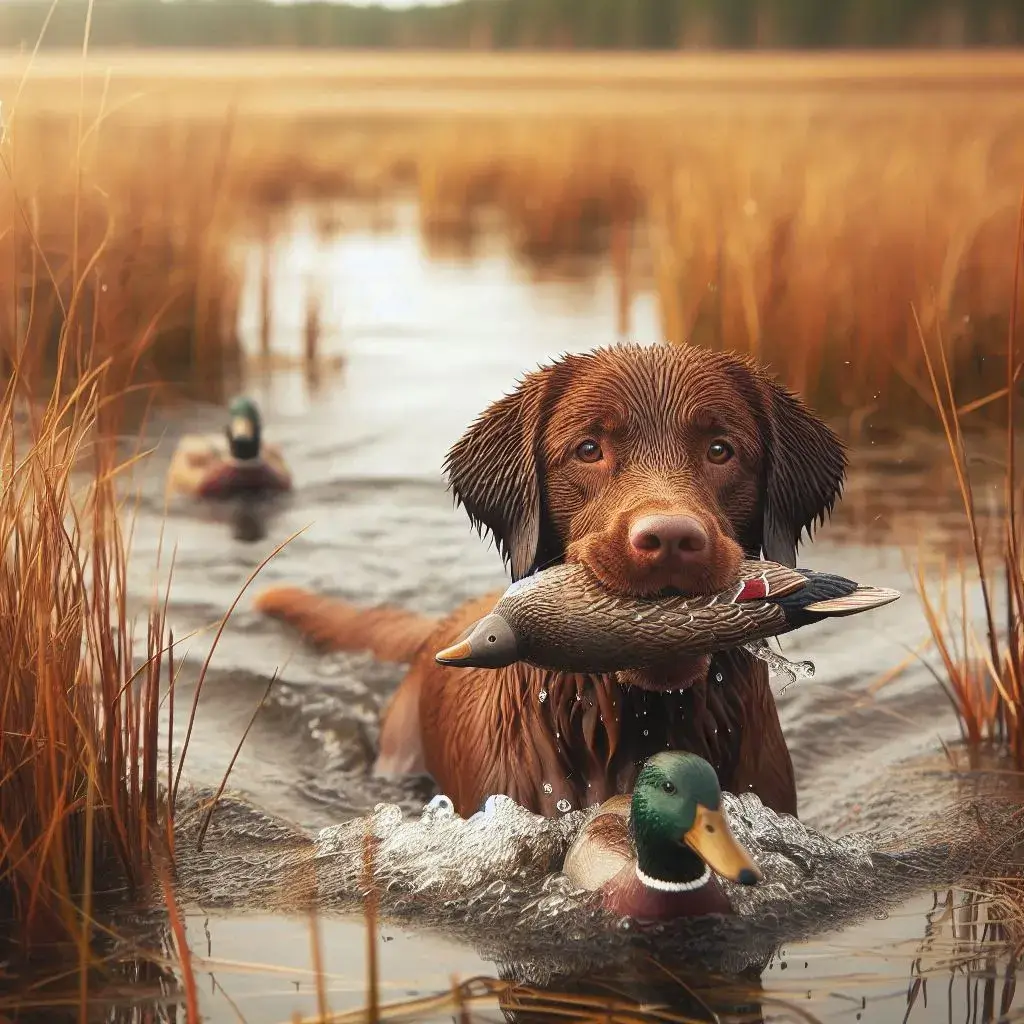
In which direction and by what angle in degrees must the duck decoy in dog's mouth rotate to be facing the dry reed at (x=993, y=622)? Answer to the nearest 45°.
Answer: approximately 135° to its right

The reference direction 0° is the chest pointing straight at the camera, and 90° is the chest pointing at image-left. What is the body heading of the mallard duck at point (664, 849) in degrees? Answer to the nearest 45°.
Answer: approximately 315°

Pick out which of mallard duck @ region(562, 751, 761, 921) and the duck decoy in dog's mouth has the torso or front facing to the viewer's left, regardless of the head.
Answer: the duck decoy in dog's mouth

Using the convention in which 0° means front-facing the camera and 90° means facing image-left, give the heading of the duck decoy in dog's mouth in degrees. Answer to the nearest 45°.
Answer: approximately 90°

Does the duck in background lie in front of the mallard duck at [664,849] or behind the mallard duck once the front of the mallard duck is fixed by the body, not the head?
behind

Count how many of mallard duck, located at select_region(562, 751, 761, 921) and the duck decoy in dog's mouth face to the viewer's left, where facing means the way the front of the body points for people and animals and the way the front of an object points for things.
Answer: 1
